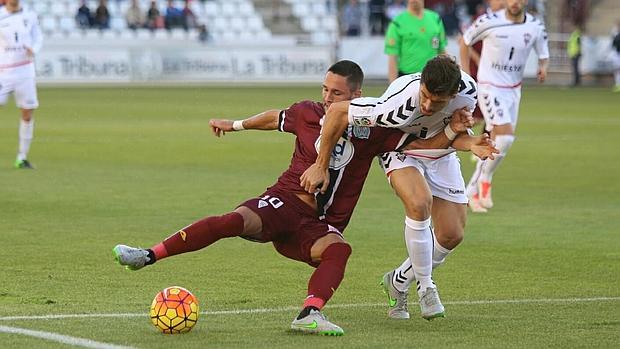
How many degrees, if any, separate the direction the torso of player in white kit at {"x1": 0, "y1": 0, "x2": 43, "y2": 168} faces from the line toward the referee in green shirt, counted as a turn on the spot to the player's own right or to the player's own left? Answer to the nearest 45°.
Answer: approximately 45° to the player's own left

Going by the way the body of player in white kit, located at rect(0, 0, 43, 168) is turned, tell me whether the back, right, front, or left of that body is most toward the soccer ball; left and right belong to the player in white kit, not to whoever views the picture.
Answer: front

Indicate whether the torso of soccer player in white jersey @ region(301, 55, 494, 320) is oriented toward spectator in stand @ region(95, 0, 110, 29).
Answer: no

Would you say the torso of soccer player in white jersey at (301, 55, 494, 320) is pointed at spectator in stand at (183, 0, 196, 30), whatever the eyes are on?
no

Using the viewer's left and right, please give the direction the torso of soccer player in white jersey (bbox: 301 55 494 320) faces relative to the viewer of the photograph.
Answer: facing the viewer

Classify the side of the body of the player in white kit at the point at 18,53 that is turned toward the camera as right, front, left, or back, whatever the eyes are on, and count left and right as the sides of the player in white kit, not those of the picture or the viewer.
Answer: front

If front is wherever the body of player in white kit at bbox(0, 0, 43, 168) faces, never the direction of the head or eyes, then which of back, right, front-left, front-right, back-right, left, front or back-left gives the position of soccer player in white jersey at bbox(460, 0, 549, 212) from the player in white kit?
front-left

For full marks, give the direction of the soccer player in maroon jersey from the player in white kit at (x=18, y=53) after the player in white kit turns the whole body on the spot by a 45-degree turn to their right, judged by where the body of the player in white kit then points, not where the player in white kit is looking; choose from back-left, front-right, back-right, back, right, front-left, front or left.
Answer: front-left

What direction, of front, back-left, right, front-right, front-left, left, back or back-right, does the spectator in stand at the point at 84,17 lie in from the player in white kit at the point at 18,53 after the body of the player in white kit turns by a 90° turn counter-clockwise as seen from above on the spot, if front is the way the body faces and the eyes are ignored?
left

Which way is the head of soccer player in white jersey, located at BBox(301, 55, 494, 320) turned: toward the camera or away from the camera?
toward the camera

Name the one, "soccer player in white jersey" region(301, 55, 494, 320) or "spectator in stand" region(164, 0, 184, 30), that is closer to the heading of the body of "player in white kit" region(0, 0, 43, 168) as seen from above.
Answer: the soccer player in white jersey
